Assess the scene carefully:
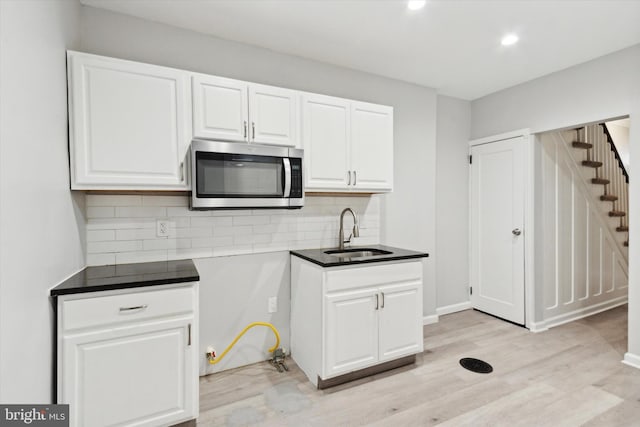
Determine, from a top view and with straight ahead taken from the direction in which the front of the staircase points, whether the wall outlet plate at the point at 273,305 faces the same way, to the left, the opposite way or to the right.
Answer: to the right

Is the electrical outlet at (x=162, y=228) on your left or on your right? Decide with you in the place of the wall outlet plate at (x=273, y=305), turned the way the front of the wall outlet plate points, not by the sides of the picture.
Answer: on your right

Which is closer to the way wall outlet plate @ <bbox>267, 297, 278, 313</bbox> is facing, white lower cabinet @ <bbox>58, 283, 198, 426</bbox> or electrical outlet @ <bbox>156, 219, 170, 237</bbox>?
the white lower cabinet

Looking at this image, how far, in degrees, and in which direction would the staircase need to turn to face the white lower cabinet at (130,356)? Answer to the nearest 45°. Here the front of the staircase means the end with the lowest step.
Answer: approximately 135° to its right

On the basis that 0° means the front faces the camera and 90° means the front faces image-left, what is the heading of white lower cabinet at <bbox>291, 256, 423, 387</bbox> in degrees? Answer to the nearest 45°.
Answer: approximately 315°

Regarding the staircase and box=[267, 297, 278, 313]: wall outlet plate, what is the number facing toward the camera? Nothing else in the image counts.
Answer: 1

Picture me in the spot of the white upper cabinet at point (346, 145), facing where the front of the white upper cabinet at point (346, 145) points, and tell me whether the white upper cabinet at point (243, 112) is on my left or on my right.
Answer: on my right

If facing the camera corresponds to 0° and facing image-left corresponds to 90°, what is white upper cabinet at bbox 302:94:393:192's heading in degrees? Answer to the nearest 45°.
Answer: approximately 315°
